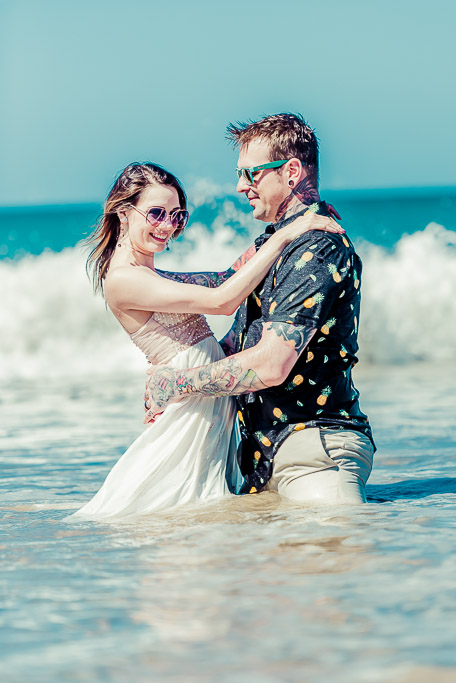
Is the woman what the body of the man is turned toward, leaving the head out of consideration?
yes

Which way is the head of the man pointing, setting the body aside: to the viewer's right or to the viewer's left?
to the viewer's left

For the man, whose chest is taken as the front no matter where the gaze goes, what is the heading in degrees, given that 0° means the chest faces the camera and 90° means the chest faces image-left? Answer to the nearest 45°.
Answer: approximately 90°
